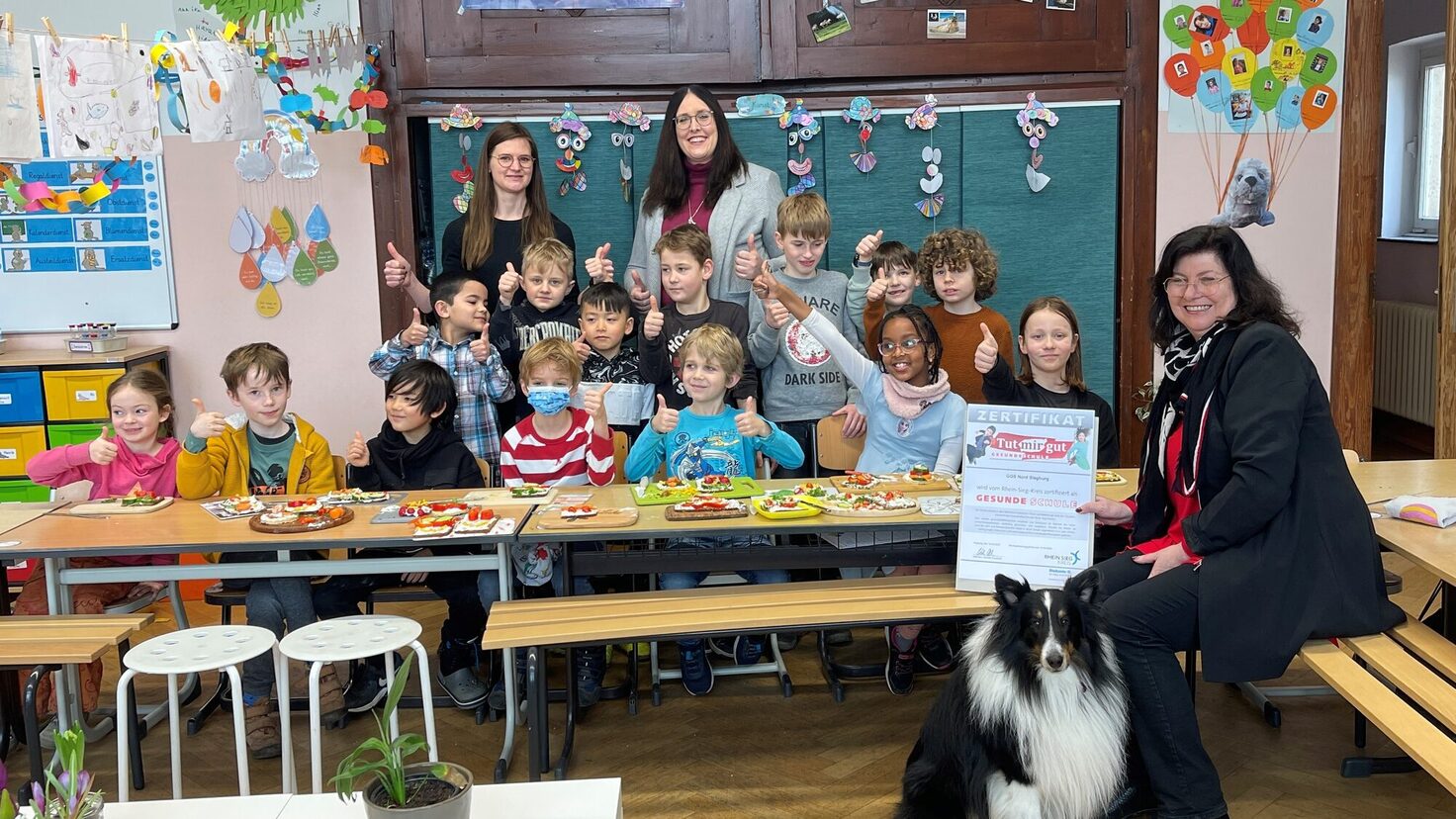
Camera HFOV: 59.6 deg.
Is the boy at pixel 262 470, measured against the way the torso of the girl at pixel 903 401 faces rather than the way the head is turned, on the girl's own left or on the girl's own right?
on the girl's own right

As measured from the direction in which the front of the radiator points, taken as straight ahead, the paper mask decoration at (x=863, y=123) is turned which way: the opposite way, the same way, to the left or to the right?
to the left

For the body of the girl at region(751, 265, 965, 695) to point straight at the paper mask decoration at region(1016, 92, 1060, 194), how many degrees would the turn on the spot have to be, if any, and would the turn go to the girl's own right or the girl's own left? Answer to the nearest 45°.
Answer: approximately 135° to the girl's own left

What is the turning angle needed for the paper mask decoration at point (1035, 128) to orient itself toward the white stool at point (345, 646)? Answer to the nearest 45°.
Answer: approximately 45° to its right

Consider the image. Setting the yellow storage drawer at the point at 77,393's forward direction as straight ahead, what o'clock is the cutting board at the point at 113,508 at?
The cutting board is roughly at 12 o'clock from the yellow storage drawer.

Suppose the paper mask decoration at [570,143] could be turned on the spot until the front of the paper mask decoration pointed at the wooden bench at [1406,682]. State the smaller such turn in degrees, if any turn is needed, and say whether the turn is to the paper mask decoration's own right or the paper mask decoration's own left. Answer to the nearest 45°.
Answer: approximately 45° to the paper mask decoration's own left

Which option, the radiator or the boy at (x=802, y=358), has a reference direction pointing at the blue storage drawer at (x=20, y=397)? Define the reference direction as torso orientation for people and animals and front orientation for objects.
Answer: the radiator

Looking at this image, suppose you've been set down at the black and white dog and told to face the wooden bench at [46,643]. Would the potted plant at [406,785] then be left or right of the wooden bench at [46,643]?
left
